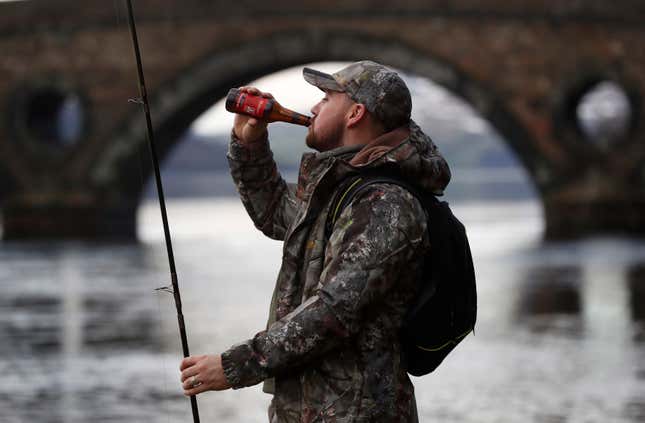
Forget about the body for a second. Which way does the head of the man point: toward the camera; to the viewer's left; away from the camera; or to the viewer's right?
to the viewer's left

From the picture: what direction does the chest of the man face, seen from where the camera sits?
to the viewer's left

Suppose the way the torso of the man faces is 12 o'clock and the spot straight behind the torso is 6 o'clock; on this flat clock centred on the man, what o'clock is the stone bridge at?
The stone bridge is roughly at 3 o'clock from the man.
